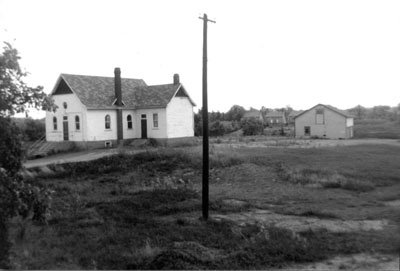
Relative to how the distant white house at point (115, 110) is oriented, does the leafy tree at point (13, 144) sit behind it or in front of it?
in front

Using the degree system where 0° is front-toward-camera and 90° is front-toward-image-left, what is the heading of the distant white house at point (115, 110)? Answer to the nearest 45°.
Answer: approximately 45°

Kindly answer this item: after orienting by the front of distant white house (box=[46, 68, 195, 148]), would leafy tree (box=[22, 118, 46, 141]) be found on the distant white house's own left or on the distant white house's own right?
on the distant white house's own right
